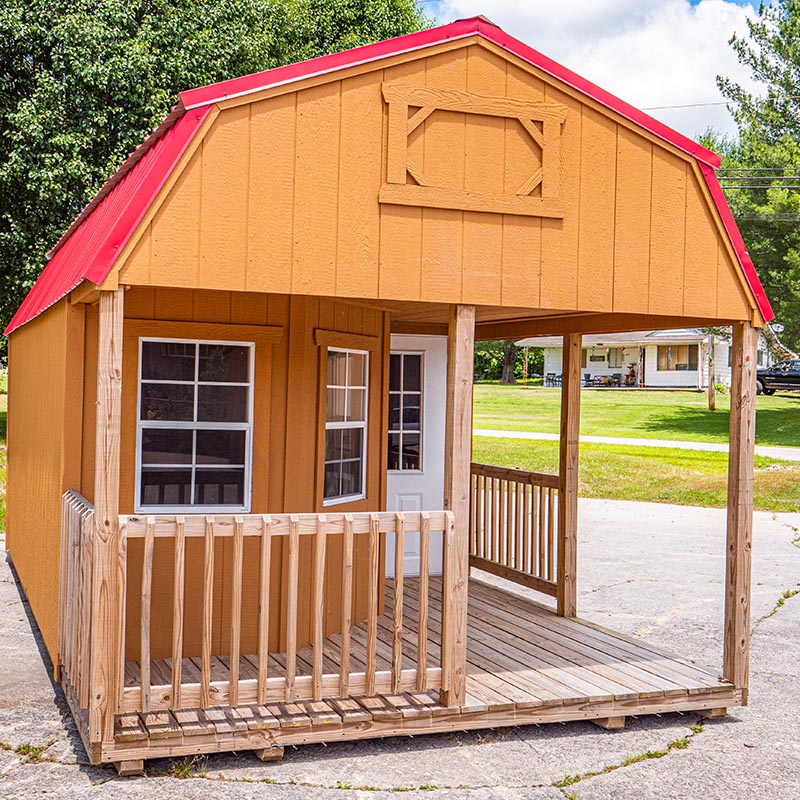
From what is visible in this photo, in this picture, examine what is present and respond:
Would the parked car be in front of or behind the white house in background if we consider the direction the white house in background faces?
in front

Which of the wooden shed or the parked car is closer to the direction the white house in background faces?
the wooden shed

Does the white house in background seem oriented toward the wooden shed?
yes

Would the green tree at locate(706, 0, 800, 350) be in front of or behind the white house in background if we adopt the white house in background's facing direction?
in front

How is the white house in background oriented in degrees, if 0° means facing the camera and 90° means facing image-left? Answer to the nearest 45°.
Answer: approximately 0°

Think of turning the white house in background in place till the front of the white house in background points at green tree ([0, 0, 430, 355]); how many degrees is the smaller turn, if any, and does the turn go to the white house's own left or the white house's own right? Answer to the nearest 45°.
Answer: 0° — it already faces it

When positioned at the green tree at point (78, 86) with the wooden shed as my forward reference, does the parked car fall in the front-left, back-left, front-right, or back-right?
back-left
